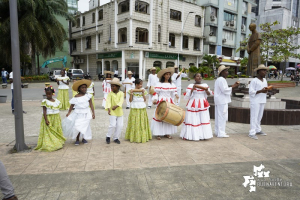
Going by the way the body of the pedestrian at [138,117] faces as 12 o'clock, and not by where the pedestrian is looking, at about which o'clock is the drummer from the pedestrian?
The drummer is roughly at 8 o'clock from the pedestrian.

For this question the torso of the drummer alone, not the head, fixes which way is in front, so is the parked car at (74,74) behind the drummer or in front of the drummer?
behind

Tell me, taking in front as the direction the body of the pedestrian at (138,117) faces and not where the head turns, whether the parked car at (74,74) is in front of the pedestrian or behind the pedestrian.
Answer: behind

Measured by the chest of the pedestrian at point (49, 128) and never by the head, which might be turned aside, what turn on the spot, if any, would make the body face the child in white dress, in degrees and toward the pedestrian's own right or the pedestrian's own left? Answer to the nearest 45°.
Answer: approximately 45° to the pedestrian's own left

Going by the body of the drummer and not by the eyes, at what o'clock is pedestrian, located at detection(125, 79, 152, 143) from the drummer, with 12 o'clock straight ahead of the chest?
The pedestrian is roughly at 2 o'clock from the drummer.
